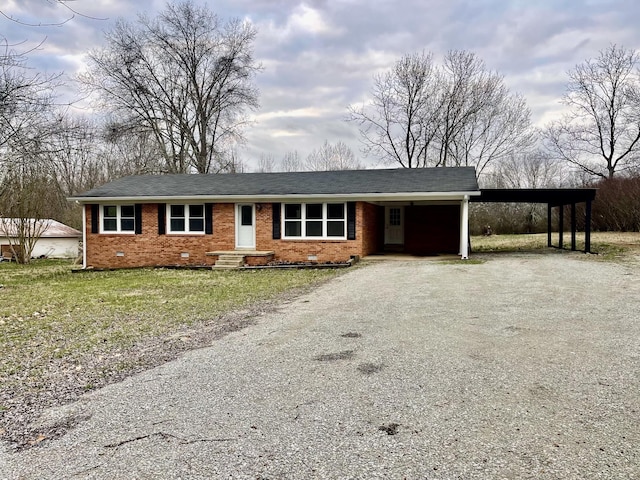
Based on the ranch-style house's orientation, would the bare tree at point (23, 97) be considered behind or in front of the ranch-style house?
in front

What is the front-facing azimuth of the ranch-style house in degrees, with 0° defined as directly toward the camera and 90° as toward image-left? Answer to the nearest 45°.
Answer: approximately 0°

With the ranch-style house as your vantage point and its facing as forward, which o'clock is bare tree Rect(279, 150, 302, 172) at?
The bare tree is roughly at 6 o'clock from the ranch-style house.

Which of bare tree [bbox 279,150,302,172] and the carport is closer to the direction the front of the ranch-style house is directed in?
the carport

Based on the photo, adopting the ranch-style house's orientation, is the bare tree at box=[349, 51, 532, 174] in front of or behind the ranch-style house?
behind

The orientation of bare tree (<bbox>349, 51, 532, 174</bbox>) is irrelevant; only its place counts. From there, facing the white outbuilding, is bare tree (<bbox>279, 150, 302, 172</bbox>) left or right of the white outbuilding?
right

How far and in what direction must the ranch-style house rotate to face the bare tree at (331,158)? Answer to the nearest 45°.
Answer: approximately 180°

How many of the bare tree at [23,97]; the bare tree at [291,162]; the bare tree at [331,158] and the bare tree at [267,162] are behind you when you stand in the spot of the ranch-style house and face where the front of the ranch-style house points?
3

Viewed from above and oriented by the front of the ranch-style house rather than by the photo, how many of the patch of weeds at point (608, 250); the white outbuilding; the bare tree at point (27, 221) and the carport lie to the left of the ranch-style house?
2

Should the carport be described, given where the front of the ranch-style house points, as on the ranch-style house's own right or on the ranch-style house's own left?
on the ranch-style house's own left

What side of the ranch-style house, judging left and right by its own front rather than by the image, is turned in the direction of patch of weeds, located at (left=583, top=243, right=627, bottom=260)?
left
